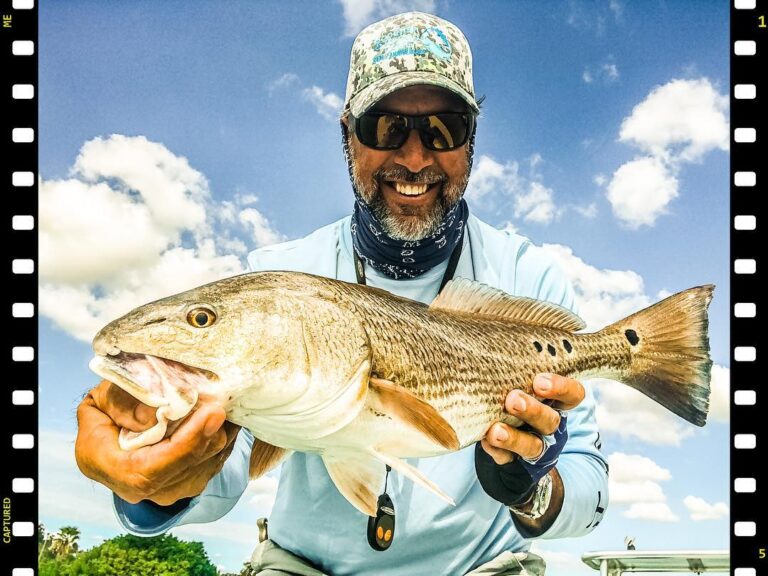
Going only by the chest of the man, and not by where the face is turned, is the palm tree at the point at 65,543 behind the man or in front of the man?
behind

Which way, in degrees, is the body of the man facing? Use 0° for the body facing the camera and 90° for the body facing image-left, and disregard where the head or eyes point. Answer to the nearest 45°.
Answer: approximately 0°
